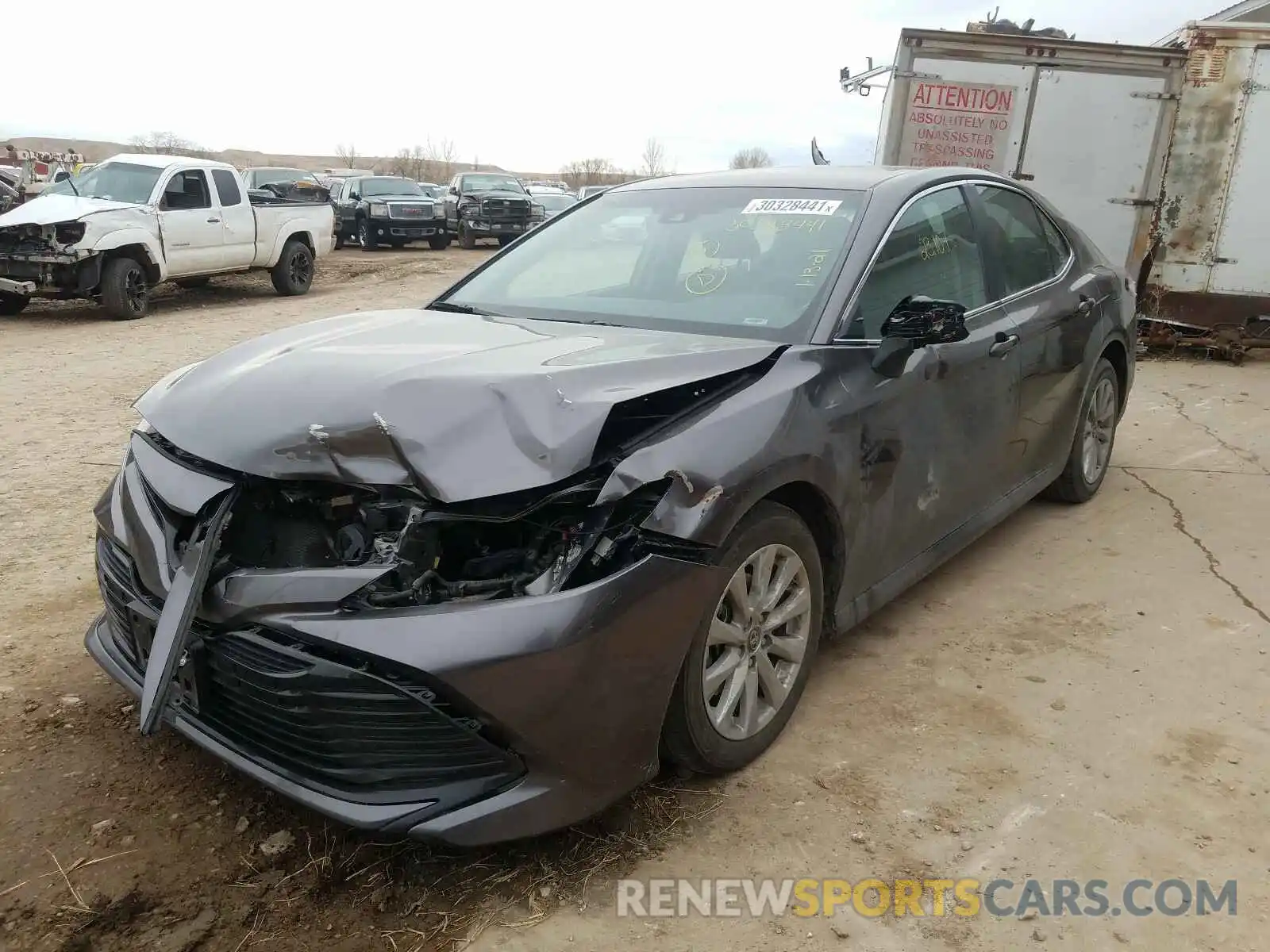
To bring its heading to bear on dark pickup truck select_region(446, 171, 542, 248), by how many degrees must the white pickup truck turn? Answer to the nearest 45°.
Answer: approximately 180°

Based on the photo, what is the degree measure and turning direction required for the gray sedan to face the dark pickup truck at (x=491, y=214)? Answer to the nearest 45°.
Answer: approximately 135° to its right

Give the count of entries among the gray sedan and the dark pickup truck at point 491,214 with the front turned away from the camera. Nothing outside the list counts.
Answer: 0

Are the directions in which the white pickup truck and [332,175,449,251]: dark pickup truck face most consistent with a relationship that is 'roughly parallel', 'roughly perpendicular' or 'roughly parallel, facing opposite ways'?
roughly perpendicular

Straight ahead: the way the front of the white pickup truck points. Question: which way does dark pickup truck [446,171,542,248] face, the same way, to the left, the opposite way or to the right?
to the left

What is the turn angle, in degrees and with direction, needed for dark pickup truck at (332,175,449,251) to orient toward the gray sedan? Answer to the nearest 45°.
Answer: approximately 45° to its right

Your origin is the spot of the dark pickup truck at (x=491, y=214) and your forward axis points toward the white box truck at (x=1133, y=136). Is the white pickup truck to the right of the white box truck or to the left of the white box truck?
right

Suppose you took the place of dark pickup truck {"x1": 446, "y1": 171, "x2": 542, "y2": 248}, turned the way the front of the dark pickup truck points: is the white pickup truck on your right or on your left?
on your right

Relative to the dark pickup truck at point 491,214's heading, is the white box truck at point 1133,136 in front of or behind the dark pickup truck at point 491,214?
in front

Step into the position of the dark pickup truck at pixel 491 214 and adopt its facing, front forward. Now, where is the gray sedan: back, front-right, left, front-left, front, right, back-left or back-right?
front-right
